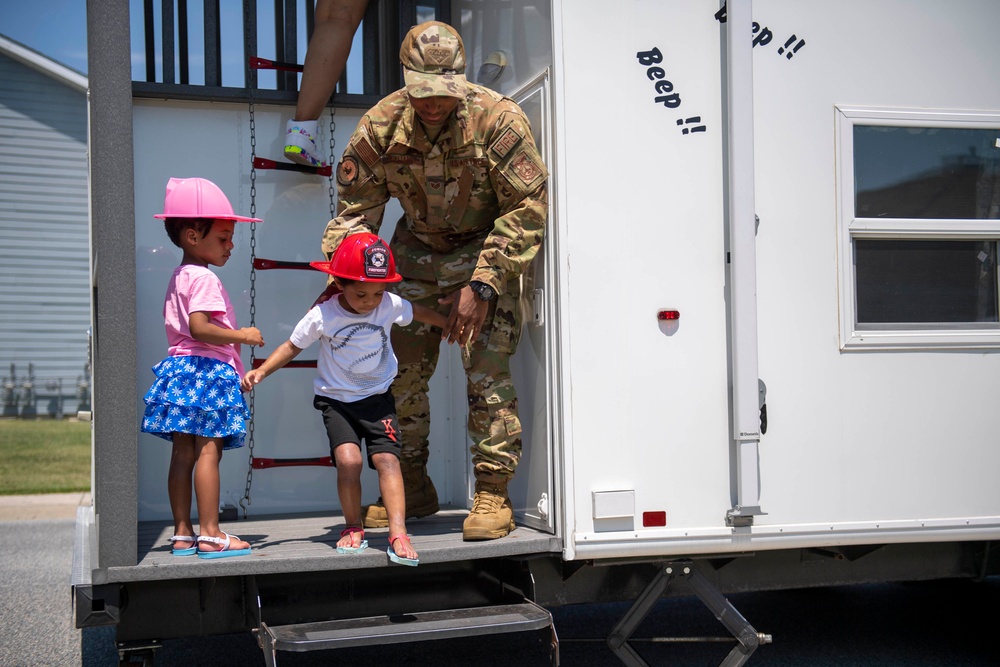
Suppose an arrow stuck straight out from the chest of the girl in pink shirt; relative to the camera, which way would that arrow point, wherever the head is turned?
to the viewer's right

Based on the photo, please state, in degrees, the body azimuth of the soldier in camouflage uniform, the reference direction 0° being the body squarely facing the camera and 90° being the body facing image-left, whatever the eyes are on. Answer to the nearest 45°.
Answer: approximately 0°

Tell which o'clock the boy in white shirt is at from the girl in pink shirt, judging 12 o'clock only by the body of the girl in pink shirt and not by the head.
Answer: The boy in white shirt is roughly at 12 o'clock from the girl in pink shirt.

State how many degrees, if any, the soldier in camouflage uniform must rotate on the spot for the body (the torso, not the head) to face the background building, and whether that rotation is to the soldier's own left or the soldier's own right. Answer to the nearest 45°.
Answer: approximately 135° to the soldier's own right

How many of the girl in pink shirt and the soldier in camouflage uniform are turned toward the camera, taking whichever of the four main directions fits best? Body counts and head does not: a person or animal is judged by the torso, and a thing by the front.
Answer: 1

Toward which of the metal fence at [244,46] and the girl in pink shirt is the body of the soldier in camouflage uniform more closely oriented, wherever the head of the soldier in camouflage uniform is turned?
the girl in pink shirt

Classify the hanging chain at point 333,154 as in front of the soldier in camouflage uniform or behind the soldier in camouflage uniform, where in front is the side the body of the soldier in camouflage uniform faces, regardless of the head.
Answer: behind

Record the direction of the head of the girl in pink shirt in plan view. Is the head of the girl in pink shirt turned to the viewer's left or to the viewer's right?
to the viewer's right

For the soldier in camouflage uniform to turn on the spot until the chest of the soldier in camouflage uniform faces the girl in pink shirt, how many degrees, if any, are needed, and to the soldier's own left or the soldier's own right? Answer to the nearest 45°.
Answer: approximately 90° to the soldier's own right

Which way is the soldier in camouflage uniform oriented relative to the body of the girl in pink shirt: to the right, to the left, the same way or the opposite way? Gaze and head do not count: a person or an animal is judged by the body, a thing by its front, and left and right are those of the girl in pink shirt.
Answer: to the right

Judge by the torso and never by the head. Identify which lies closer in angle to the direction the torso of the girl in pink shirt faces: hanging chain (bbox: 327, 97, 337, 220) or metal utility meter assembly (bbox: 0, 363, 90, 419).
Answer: the hanging chain
